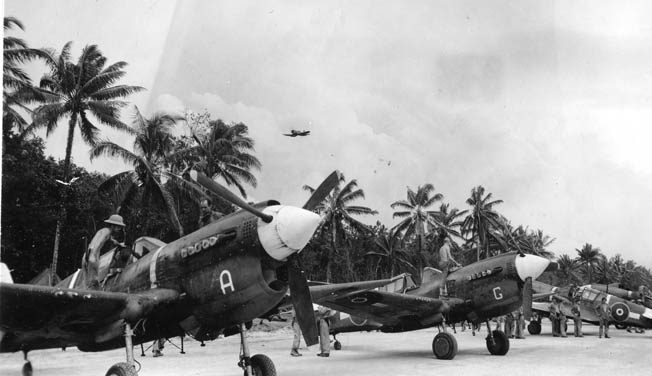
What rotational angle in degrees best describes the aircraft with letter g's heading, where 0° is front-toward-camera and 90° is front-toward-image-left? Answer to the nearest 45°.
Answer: approximately 315°

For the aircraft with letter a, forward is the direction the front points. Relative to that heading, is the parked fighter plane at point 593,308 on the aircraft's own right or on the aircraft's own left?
on the aircraft's own left

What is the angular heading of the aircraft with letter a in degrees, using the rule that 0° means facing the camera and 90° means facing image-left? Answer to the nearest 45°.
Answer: approximately 315°

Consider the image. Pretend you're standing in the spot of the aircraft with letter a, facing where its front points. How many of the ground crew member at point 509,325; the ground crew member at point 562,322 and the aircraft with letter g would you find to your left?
3

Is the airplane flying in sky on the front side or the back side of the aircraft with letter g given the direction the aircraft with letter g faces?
on the back side

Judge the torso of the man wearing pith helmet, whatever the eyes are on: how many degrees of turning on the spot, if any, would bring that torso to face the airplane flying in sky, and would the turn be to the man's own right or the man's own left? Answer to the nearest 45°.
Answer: approximately 45° to the man's own left

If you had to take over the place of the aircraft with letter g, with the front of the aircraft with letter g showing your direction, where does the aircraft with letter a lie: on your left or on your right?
on your right

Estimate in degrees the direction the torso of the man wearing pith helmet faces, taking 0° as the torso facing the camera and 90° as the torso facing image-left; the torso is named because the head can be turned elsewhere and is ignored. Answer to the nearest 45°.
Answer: approximately 270°

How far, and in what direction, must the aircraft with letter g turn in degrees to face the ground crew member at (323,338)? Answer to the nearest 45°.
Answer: approximately 135° to its right

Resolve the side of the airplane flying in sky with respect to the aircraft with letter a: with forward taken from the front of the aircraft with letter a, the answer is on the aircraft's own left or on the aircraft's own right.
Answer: on the aircraft's own left

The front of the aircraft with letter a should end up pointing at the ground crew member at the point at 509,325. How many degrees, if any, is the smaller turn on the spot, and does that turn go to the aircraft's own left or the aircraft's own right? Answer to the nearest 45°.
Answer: approximately 90° to the aircraft's own left
